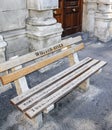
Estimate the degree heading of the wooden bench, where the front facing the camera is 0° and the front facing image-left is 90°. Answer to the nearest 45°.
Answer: approximately 315°

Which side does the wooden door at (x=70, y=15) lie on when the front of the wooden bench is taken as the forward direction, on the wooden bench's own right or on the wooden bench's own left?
on the wooden bench's own left

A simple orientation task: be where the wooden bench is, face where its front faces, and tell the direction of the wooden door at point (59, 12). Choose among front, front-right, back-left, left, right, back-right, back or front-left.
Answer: back-left

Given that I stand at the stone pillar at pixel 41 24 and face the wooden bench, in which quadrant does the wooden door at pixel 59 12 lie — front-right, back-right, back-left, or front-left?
back-left
